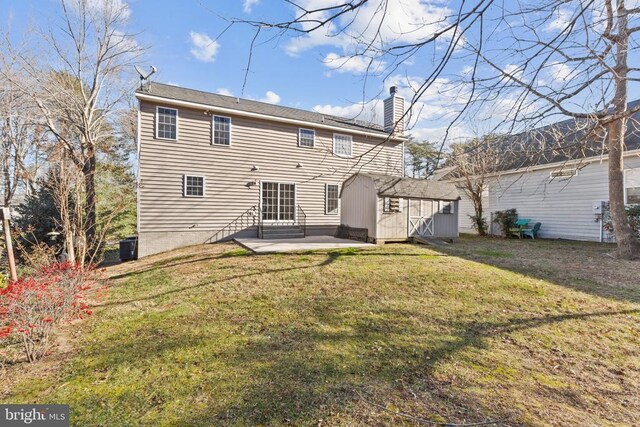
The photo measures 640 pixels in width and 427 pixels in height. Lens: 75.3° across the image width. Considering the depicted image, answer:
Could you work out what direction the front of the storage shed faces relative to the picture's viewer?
facing the viewer and to the right of the viewer

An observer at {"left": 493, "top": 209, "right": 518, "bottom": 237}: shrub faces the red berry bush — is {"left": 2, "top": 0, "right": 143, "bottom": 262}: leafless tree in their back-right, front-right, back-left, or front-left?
front-right

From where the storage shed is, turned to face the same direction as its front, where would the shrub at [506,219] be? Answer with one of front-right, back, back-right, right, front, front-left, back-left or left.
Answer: left

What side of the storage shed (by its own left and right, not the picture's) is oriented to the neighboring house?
left

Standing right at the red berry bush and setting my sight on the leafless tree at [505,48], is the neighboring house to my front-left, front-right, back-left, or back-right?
front-left

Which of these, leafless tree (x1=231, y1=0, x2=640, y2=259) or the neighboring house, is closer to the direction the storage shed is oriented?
the leafless tree

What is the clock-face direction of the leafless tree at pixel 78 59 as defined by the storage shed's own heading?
The leafless tree is roughly at 4 o'clock from the storage shed.

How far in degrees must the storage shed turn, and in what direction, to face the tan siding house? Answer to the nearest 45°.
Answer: approximately 135° to its right

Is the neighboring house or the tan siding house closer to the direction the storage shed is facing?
the neighboring house
